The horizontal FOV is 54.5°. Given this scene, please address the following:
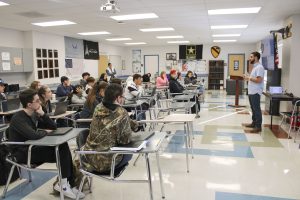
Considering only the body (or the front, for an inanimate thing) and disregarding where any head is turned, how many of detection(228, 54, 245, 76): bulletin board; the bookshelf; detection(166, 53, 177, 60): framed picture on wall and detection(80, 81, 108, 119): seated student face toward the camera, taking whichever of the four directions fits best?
3

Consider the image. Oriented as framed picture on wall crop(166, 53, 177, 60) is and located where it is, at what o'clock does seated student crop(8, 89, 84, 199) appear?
The seated student is roughly at 12 o'clock from the framed picture on wall.

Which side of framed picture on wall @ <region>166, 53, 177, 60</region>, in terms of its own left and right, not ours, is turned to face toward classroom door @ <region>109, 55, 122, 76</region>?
right

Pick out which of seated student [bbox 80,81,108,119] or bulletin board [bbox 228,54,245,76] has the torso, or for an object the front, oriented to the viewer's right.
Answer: the seated student

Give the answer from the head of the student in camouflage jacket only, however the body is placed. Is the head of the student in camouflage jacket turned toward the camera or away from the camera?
away from the camera

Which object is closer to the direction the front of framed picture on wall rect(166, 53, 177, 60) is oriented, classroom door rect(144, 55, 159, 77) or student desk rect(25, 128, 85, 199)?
the student desk

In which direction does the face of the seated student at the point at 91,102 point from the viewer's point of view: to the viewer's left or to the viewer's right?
to the viewer's right

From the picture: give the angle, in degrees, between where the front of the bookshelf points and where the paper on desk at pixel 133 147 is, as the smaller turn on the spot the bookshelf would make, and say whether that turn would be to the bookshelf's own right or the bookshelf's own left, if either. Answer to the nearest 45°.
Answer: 0° — it already faces it

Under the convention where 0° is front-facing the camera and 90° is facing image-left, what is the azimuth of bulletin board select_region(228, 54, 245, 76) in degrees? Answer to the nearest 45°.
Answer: approximately 0°

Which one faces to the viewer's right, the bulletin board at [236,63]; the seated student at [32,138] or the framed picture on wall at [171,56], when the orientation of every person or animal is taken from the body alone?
the seated student

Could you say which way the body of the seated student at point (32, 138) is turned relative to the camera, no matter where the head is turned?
to the viewer's right

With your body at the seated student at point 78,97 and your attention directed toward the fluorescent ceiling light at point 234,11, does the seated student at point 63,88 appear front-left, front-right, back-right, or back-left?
back-left

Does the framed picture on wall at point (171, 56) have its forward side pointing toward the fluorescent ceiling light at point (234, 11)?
yes
